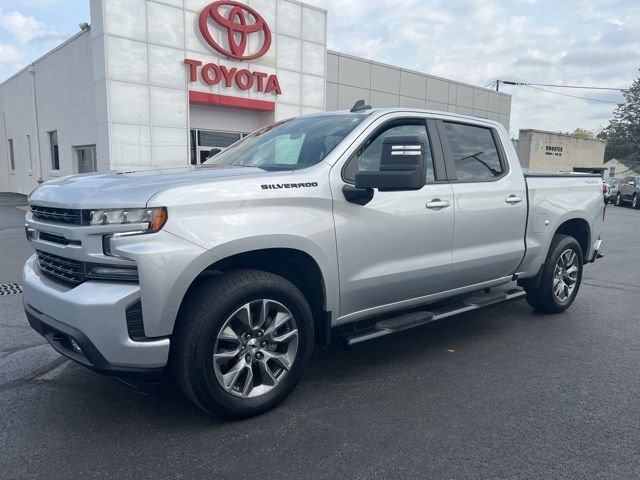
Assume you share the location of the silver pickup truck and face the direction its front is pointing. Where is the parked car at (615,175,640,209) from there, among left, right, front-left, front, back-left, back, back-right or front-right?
back

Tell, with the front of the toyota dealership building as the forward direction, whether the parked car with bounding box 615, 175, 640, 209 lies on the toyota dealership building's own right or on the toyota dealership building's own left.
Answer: on the toyota dealership building's own left

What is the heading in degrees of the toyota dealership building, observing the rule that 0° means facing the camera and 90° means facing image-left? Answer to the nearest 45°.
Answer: approximately 315°

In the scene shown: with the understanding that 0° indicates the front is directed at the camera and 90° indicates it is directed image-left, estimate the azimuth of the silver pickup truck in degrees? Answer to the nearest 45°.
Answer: approximately 45°
